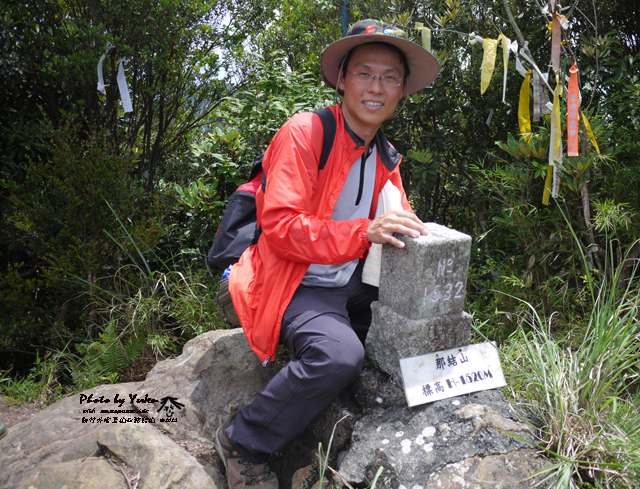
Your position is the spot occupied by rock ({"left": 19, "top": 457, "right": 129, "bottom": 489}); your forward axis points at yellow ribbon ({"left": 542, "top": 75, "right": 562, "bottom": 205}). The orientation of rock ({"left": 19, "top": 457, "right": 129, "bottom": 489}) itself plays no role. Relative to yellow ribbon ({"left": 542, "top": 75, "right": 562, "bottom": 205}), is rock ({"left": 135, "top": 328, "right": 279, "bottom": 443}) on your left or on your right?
left

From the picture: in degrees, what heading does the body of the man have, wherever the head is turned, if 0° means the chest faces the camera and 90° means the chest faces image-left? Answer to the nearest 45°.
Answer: approximately 315°

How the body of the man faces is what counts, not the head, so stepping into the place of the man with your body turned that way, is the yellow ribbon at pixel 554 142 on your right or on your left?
on your left
